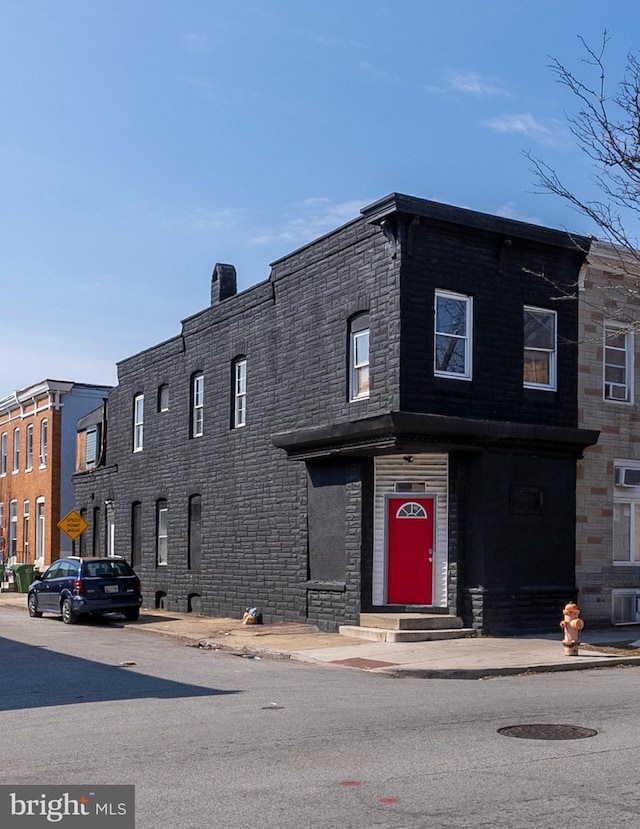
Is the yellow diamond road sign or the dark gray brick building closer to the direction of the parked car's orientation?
the yellow diamond road sign

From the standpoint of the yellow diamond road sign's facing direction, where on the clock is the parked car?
The parked car is roughly at 12 o'clock from the yellow diamond road sign.

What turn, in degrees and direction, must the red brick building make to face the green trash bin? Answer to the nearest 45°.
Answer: approximately 45° to its left

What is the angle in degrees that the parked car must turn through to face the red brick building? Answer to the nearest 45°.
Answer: approximately 45° to its right

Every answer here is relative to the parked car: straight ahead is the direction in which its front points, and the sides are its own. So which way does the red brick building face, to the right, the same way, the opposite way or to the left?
to the left

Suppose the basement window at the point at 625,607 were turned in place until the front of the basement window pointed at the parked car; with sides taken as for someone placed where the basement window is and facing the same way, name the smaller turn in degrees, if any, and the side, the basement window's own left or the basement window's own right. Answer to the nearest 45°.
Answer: approximately 90° to the basement window's own right

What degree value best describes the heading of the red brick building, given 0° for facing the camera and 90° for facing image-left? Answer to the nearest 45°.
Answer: approximately 45°

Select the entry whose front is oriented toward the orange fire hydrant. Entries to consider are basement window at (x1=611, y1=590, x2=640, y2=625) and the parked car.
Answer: the basement window

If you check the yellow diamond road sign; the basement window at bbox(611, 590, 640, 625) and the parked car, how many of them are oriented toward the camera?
2
